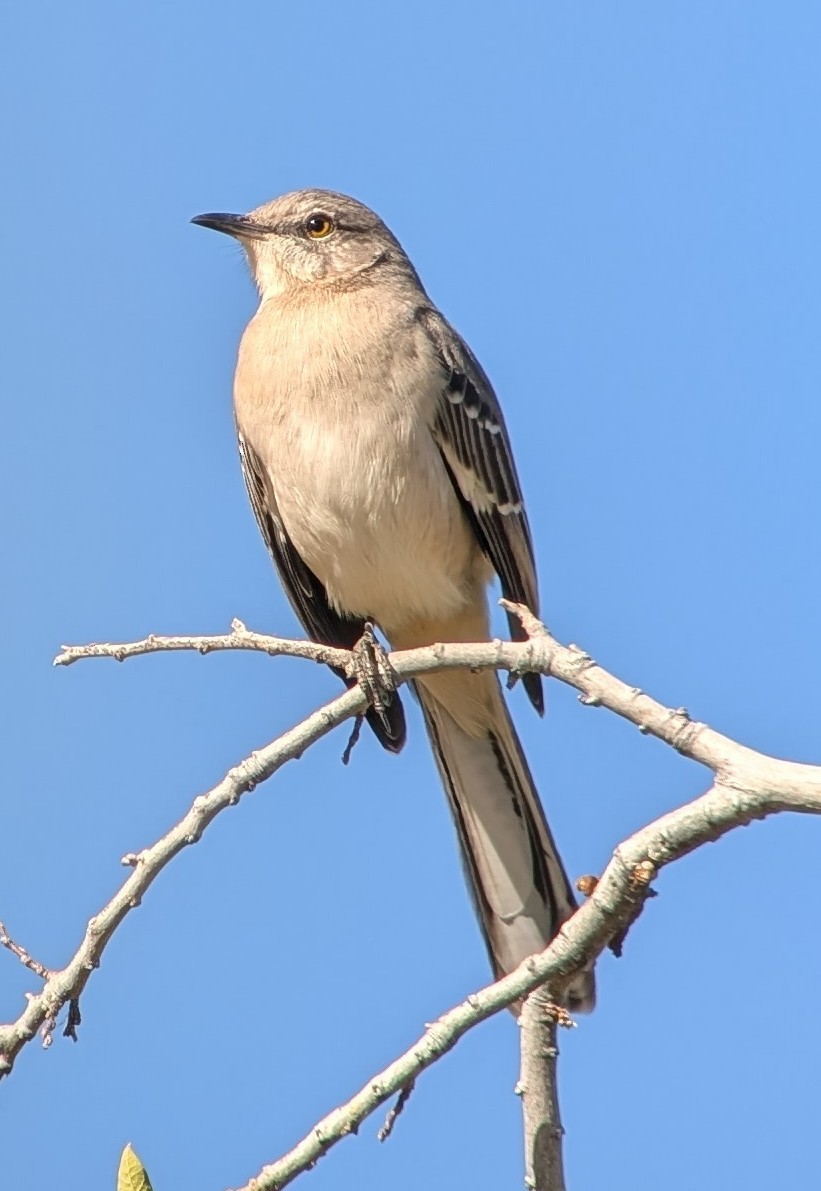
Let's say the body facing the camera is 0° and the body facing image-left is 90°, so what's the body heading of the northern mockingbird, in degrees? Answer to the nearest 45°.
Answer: approximately 45°
